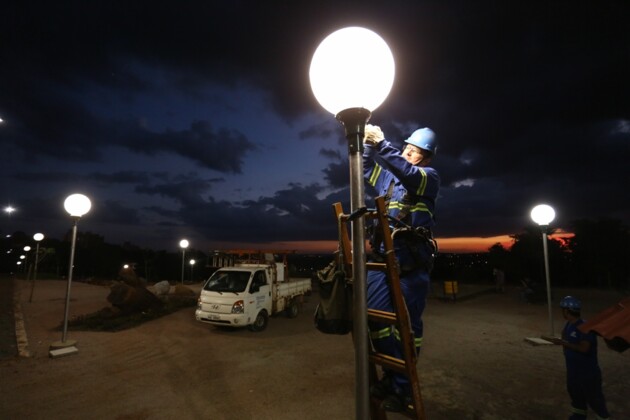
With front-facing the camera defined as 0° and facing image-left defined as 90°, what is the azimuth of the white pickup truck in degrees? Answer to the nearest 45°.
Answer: approximately 45°

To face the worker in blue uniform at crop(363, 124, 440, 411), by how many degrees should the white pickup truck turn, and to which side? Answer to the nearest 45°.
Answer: approximately 45° to its left

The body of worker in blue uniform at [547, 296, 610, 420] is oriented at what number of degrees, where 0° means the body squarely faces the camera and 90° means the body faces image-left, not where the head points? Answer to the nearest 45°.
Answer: approximately 90°

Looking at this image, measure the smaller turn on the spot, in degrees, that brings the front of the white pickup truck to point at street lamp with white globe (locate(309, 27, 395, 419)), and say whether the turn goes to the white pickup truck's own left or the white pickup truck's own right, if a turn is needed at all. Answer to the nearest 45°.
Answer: approximately 45° to the white pickup truck's own left

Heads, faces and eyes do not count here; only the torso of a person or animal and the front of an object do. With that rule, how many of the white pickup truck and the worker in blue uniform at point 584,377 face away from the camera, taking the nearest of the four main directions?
0

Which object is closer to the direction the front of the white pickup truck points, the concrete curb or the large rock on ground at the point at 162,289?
the concrete curb

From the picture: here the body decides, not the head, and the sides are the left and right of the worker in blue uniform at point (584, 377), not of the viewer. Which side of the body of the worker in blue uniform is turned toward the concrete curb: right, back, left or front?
front

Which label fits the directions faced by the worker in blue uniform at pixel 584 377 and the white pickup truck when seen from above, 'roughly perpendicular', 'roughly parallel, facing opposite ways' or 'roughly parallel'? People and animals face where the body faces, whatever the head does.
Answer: roughly perpendicular
